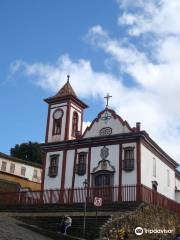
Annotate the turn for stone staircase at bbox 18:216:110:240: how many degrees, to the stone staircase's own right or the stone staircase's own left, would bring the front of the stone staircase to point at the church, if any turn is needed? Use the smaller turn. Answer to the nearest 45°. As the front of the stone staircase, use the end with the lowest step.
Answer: approximately 180°

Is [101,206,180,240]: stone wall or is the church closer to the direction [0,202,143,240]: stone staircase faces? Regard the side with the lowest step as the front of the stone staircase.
the stone wall

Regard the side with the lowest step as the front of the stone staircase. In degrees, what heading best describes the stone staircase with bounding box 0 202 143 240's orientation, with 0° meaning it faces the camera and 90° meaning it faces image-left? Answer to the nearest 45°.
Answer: approximately 0°

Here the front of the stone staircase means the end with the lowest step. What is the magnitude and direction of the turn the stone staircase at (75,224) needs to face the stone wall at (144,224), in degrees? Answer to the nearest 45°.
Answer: approximately 90° to its left

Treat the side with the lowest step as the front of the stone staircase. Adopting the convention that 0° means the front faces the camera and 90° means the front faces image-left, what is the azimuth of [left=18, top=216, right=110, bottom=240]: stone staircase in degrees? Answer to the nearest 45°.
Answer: approximately 0°

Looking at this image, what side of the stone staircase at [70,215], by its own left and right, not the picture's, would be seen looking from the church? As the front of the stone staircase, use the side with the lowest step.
back

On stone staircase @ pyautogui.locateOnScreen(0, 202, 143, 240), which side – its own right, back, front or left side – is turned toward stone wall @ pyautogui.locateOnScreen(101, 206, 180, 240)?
left
